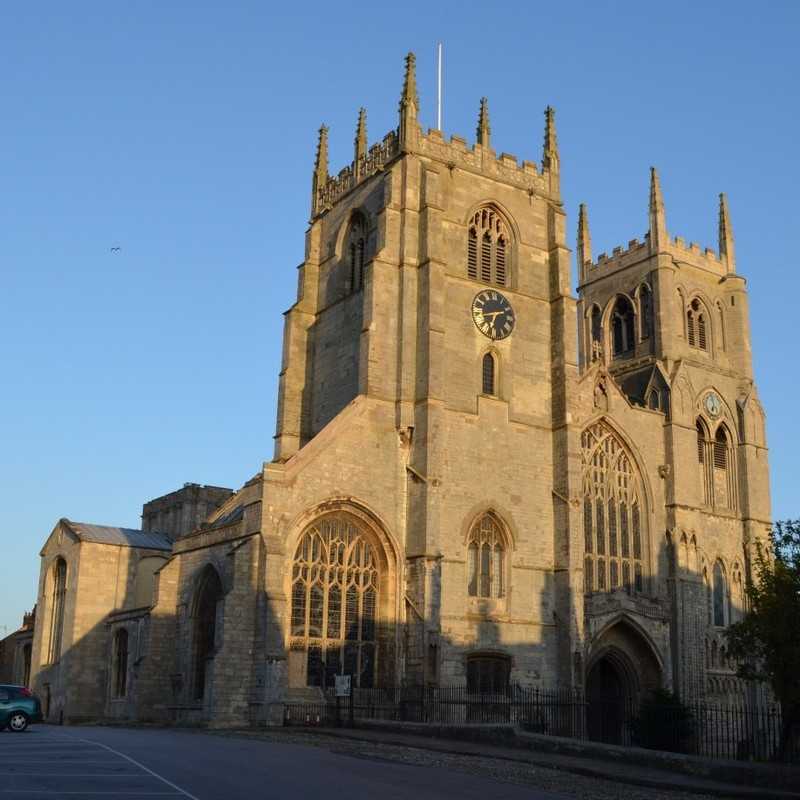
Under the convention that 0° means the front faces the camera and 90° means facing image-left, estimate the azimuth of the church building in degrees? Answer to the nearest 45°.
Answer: approximately 315°

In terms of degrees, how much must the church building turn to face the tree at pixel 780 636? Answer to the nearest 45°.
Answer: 0° — it already faces it

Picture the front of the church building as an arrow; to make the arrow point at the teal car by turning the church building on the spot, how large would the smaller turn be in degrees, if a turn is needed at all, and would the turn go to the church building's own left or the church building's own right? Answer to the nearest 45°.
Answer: approximately 90° to the church building's own right

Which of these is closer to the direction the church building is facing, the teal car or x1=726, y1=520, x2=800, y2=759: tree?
the tree
